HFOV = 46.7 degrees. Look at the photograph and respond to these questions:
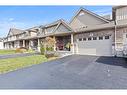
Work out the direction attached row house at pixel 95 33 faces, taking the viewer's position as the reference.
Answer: facing the viewer and to the left of the viewer

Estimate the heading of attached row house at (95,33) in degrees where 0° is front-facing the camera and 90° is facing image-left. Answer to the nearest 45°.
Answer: approximately 45°
